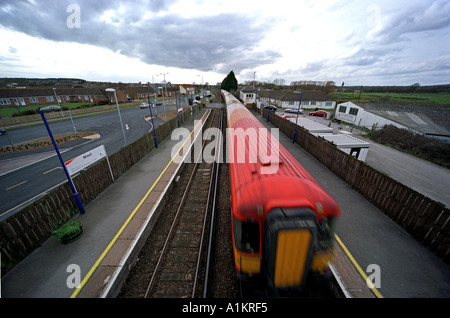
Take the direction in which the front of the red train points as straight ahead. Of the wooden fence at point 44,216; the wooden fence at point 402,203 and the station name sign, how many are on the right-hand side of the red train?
2

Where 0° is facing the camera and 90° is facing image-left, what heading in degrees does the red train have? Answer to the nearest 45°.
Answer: approximately 0°

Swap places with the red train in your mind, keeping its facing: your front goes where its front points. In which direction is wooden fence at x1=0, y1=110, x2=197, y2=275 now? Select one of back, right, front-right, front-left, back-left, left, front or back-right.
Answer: right

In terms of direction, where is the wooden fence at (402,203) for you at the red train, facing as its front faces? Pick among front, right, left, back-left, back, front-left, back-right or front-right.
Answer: back-left

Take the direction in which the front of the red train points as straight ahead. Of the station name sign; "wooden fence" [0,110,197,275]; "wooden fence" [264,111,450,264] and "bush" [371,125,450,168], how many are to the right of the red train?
2

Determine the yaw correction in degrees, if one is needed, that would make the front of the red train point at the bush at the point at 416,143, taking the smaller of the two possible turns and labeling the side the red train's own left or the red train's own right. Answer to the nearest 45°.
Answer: approximately 135° to the red train's own left

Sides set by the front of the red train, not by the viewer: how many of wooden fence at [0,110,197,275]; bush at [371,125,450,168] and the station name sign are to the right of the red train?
2

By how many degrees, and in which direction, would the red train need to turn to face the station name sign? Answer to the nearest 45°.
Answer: approximately 90° to its right
